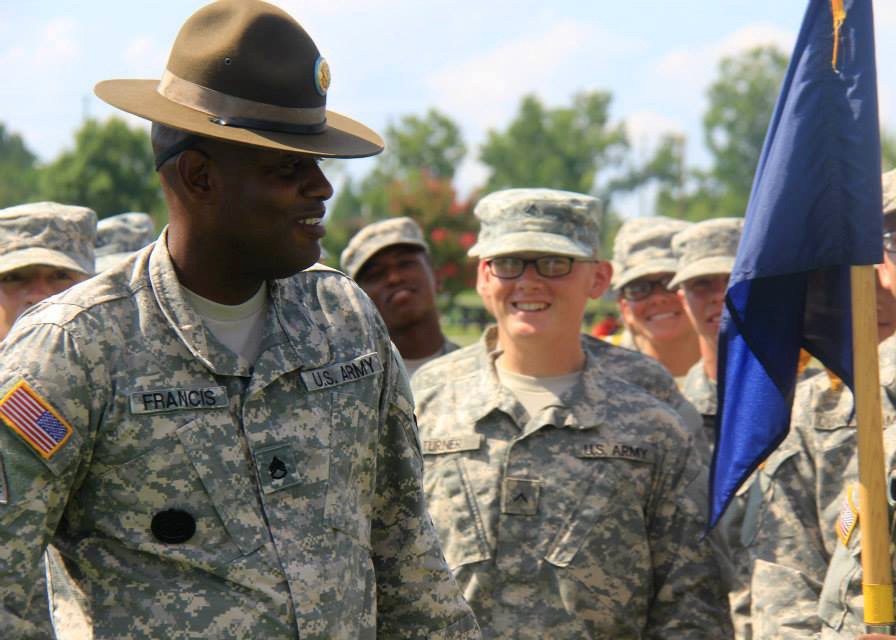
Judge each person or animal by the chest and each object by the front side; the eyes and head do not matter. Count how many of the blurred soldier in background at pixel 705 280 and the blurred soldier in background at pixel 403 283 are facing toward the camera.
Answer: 2

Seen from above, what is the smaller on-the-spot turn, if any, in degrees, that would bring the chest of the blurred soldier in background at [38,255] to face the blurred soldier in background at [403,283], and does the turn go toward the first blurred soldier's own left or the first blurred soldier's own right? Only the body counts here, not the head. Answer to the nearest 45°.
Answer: approximately 135° to the first blurred soldier's own left

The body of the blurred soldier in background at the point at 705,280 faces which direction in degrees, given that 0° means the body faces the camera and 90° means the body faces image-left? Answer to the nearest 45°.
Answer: approximately 0°

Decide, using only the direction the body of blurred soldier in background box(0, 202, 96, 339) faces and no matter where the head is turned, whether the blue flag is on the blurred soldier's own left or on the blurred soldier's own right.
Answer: on the blurred soldier's own left

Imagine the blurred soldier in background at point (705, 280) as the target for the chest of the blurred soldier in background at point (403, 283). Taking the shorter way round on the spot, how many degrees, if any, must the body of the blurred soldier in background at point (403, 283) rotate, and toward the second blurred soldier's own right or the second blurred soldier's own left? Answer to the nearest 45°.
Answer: approximately 90° to the second blurred soldier's own left

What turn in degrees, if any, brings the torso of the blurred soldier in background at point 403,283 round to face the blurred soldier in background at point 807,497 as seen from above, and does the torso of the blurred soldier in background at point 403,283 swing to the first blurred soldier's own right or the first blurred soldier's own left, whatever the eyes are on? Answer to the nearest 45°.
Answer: approximately 45° to the first blurred soldier's own left

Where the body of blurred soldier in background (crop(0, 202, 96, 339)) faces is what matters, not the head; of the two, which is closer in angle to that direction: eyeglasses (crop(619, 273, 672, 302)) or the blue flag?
the blue flag

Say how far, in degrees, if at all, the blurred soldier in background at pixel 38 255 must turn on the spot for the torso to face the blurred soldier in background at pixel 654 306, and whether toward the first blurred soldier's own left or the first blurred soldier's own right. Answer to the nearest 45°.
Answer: approximately 90° to the first blurred soldier's own left
